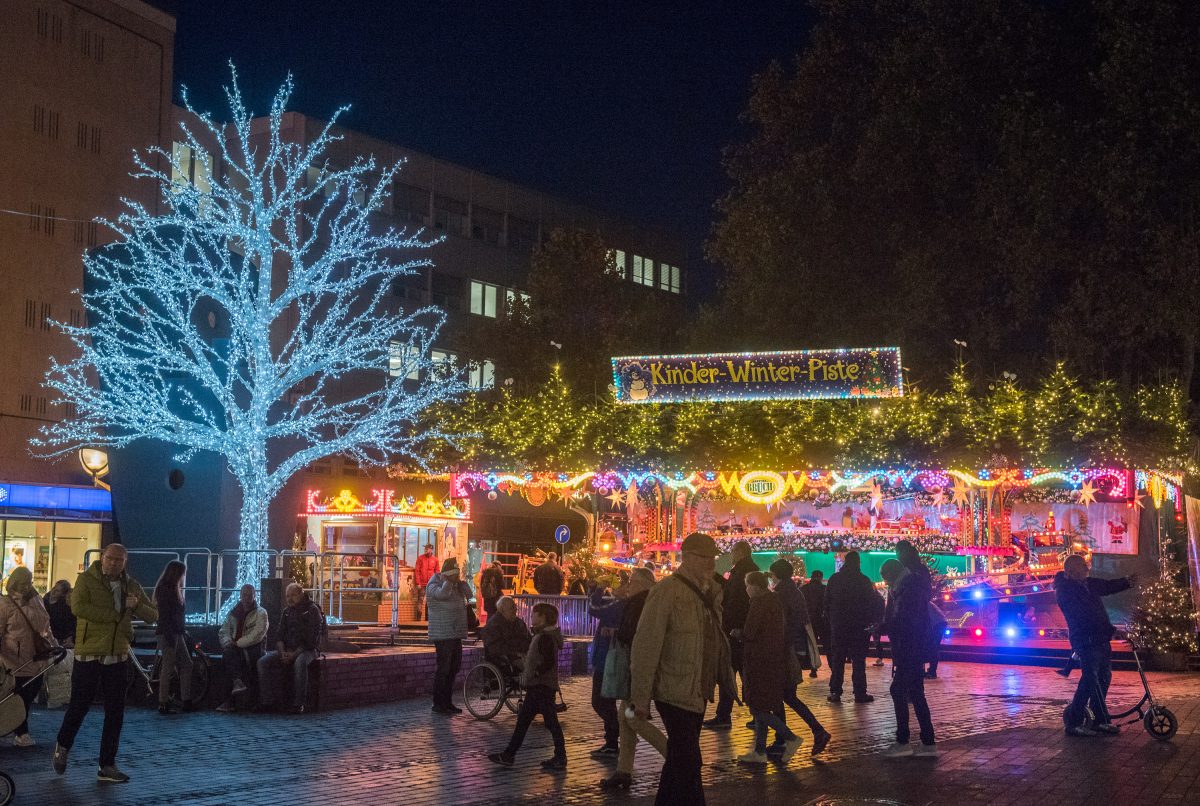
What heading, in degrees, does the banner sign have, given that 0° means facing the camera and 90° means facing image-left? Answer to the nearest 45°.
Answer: approximately 0°

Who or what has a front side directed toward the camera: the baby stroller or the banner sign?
the banner sign

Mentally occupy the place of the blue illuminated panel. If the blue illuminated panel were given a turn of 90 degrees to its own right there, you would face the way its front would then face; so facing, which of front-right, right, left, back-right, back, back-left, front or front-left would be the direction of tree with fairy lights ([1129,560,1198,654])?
back-left

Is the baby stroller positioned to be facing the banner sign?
no

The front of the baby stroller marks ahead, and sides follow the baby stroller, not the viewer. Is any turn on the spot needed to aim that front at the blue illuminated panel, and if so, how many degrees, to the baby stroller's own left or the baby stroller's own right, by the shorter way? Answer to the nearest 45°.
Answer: approximately 90° to the baby stroller's own right

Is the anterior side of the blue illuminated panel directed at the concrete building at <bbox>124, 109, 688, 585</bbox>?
no

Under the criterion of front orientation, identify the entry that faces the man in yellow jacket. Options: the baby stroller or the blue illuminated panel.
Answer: the blue illuminated panel

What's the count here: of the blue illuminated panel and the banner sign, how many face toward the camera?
2

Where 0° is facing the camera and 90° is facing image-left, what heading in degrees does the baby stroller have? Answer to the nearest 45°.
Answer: approximately 90°

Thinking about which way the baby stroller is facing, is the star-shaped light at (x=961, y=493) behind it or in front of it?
behind

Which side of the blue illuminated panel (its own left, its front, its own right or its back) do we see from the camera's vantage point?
front

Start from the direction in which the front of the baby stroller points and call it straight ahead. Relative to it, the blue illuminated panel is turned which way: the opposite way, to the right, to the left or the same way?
to the left

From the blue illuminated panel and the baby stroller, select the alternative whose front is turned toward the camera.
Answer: the blue illuminated panel

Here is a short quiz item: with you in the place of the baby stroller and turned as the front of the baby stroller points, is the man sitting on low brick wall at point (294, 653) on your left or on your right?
on your right

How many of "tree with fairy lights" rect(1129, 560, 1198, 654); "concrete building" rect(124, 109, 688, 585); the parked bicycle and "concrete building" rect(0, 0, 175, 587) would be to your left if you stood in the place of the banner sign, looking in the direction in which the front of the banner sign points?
1
